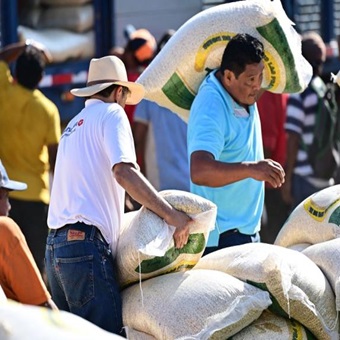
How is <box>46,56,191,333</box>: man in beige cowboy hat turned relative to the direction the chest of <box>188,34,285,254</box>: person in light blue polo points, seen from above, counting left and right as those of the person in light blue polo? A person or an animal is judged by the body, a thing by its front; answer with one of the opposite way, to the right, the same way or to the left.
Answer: to the left

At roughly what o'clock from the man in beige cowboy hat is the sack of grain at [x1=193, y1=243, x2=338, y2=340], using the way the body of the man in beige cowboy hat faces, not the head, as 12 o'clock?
The sack of grain is roughly at 2 o'clock from the man in beige cowboy hat.

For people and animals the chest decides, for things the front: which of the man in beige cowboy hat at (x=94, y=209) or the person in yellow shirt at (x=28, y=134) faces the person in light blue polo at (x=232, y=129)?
the man in beige cowboy hat

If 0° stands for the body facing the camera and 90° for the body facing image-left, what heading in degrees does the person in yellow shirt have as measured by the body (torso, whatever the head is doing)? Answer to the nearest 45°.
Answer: approximately 180°

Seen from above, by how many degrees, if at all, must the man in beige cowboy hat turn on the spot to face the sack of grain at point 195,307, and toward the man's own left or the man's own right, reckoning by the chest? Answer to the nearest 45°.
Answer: approximately 90° to the man's own right

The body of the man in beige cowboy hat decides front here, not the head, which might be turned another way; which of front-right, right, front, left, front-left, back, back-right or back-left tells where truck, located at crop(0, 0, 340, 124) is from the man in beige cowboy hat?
front-left

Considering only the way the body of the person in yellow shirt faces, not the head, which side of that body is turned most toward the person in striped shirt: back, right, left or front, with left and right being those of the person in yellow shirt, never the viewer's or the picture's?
right

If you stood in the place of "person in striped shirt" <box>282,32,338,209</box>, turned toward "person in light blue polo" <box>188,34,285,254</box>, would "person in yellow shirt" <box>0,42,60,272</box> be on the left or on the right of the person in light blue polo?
right

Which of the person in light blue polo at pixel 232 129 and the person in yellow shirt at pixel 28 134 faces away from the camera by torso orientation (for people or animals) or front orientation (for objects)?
the person in yellow shirt
